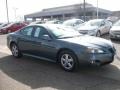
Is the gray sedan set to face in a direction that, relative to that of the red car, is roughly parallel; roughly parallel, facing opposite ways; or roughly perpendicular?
roughly perpendicular

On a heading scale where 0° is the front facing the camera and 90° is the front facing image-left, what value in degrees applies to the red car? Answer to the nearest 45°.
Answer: approximately 45°

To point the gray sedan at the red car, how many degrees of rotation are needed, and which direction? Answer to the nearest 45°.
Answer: approximately 135° to its left

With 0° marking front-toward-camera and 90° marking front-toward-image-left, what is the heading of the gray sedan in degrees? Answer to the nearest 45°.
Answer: approximately 315°

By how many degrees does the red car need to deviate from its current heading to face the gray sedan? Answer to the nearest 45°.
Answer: approximately 45° to its left
